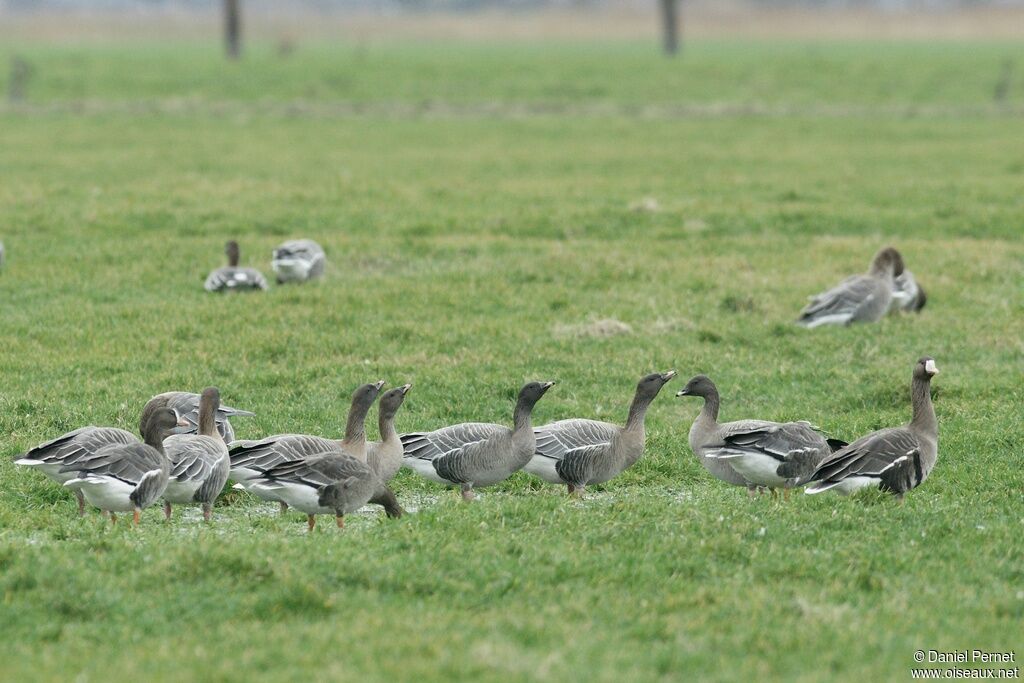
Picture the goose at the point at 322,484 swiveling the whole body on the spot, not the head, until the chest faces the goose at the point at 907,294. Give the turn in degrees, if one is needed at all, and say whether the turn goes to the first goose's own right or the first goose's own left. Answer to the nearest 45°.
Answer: approximately 45° to the first goose's own left

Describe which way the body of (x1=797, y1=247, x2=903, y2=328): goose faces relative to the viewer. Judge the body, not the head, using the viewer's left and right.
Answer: facing to the right of the viewer

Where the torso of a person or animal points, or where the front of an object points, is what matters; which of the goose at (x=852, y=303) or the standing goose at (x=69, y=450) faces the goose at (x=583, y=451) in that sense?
the standing goose

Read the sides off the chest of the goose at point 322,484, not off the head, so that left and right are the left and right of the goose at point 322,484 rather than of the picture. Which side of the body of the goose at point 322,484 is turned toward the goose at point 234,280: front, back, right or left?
left

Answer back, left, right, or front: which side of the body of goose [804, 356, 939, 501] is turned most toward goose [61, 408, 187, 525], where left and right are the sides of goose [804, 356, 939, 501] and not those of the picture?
back

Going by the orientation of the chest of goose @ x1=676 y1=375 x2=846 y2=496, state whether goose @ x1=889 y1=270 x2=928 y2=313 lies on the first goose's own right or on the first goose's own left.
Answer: on the first goose's own right

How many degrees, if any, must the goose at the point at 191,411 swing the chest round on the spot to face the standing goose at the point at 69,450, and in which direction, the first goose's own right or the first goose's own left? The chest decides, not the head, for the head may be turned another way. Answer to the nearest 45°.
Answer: approximately 45° to the first goose's own left

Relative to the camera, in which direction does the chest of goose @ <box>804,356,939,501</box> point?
to the viewer's right

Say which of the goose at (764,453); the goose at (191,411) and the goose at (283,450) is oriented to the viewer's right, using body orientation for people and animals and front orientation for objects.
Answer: the goose at (283,450)

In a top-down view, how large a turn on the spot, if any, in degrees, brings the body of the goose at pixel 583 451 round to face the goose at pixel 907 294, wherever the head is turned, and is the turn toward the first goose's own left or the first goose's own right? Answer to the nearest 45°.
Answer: approximately 45° to the first goose's own left

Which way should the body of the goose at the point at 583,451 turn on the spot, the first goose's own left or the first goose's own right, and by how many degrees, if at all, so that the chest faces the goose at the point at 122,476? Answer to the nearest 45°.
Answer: approximately 135° to the first goose's own right

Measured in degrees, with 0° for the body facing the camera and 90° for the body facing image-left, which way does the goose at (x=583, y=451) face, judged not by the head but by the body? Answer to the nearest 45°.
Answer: approximately 270°

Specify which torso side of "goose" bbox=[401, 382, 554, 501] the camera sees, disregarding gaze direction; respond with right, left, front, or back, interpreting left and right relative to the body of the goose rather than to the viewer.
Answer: right

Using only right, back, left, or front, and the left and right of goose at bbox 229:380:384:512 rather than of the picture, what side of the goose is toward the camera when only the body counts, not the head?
right

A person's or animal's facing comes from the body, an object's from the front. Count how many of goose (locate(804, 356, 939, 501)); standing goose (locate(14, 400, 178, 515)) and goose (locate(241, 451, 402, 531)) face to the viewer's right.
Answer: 3
